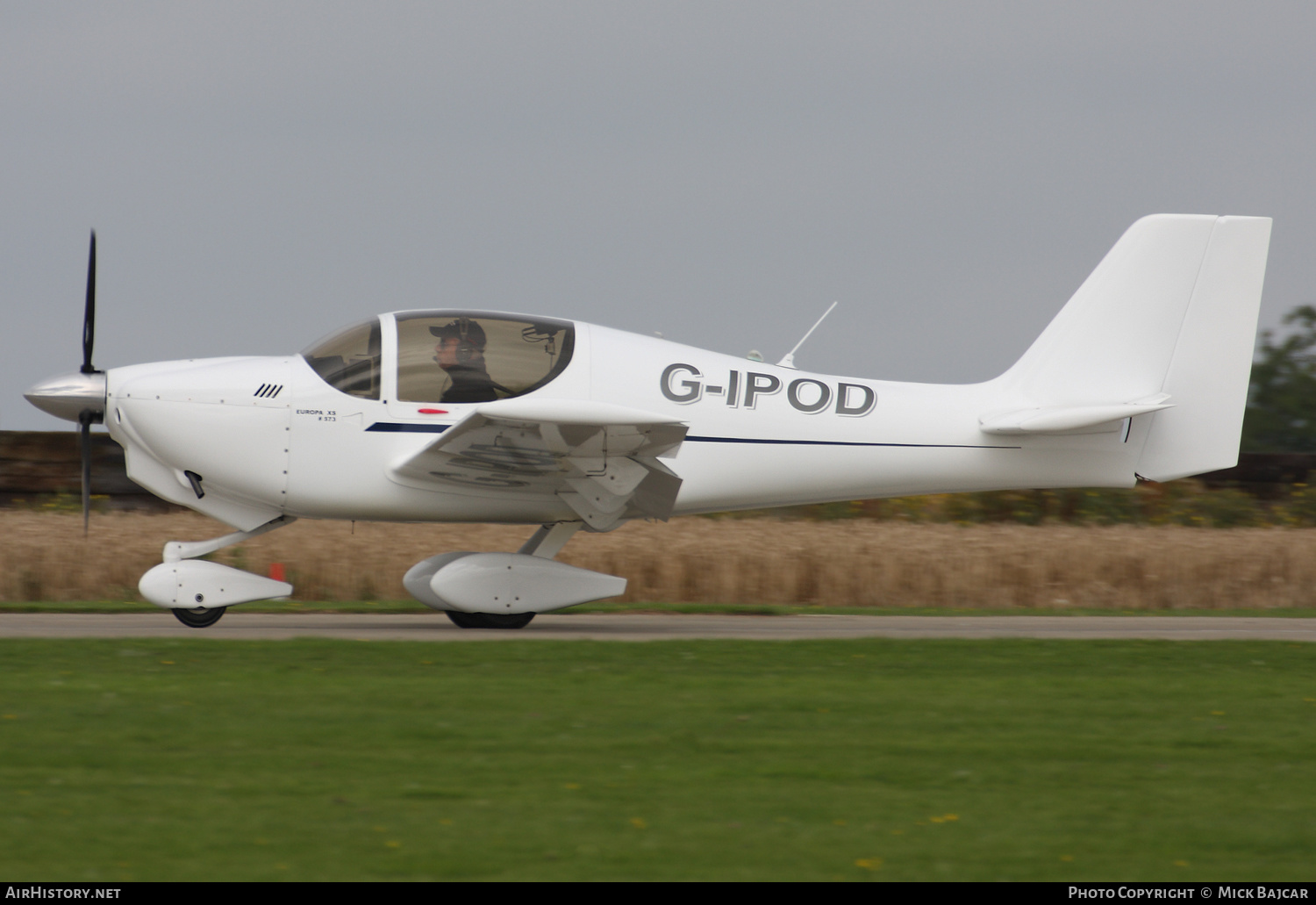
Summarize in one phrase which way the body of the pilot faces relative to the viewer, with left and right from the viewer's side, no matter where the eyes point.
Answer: facing to the left of the viewer

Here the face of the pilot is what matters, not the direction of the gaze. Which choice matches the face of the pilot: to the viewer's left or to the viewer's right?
to the viewer's left

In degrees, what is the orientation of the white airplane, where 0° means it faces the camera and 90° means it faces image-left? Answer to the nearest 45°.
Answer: approximately 90°

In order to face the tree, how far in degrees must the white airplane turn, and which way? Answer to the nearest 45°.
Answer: approximately 135° to its right

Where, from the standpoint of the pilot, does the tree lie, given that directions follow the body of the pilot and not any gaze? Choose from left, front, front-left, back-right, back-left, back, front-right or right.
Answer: back-right
